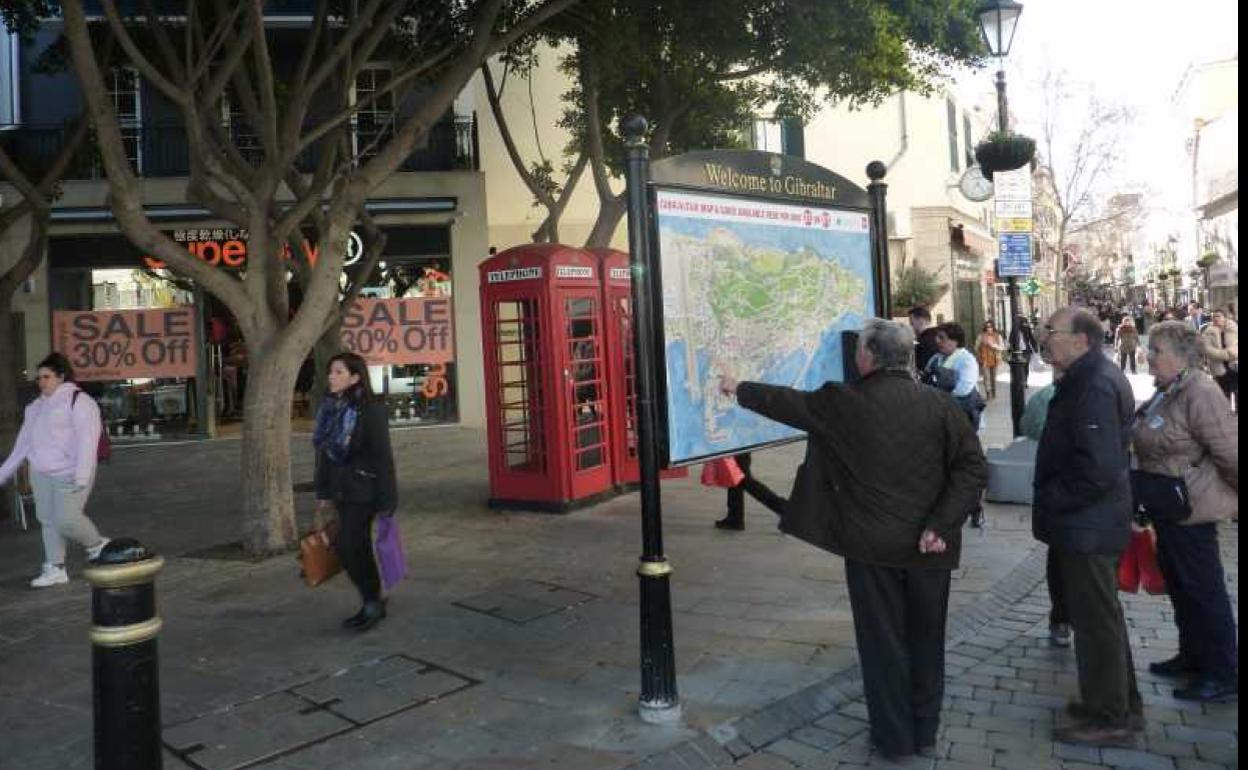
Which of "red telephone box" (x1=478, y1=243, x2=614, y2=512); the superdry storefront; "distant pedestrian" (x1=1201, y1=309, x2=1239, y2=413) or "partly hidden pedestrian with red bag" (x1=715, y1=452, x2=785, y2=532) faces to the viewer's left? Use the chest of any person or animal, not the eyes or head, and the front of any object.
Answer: "partly hidden pedestrian with red bag" (x1=715, y1=452, x2=785, y2=532)

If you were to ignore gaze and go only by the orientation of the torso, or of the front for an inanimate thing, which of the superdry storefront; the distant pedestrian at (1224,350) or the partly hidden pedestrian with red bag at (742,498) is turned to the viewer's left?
the partly hidden pedestrian with red bag at (742,498)

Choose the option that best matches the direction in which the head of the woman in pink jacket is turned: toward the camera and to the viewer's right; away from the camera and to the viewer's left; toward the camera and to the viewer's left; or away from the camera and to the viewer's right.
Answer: toward the camera and to the viewer's left

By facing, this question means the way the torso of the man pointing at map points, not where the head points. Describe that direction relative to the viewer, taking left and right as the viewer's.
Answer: facing away from the viewer and to the left of the viewer

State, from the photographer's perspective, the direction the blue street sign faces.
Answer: facing the viewer

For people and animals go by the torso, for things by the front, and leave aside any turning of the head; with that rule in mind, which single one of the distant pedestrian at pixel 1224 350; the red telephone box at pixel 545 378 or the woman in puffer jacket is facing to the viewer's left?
the woman in puffer jacket

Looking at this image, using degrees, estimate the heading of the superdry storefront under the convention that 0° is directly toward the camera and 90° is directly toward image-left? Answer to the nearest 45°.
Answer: approximately 0°

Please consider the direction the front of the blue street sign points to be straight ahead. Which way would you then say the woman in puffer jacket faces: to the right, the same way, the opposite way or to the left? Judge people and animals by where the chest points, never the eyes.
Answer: to the right

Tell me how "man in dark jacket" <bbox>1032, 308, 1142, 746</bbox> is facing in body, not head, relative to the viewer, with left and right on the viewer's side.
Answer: facing to the left of the viewer

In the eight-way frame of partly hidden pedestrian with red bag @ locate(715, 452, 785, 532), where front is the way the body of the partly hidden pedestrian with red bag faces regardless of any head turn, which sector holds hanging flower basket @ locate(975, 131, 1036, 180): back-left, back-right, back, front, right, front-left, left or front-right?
back-right

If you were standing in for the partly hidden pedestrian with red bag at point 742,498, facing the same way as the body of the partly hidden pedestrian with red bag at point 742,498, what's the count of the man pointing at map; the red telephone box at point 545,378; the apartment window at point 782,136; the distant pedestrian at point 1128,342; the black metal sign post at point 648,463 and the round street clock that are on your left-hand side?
2

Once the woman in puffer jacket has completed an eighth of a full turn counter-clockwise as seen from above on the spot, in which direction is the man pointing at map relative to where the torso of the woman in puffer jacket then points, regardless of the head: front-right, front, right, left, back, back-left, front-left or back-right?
front

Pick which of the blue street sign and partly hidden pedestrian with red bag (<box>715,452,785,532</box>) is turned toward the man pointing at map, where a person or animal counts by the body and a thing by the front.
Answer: the blue street sign

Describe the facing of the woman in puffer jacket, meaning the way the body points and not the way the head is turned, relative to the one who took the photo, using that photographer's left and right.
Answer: facing to the left of the viewer

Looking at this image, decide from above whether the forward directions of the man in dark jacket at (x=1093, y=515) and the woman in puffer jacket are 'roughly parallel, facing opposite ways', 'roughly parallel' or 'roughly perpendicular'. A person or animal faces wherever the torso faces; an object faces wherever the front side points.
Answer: roughly parallel

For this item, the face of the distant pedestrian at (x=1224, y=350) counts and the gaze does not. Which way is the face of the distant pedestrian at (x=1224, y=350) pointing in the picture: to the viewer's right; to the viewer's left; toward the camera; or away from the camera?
toward the camera
